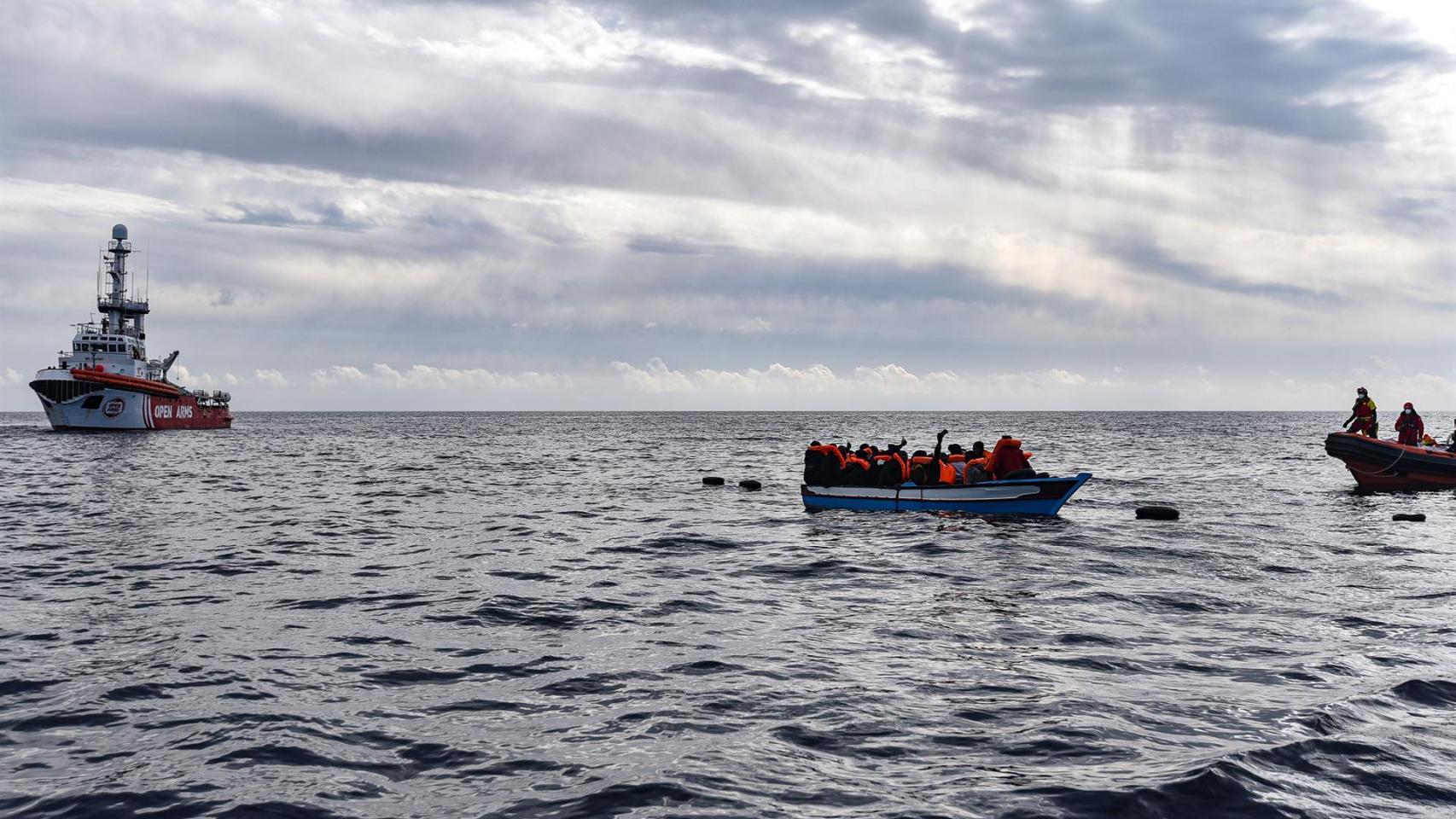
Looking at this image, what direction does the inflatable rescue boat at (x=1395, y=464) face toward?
to the viewer's left
